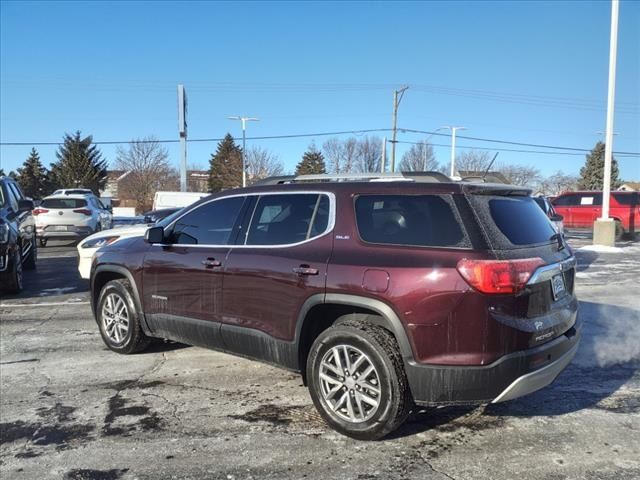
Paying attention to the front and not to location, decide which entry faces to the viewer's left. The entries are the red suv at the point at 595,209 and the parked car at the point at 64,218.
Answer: the red suv

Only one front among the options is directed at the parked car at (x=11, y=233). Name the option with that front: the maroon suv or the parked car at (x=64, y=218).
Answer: the maroon suv

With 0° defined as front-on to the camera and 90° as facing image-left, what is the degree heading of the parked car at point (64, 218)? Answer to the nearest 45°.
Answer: approximately 225°

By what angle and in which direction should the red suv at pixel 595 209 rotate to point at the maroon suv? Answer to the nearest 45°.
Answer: approximately 90° to its left

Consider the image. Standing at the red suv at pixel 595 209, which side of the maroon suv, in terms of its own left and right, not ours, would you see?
right

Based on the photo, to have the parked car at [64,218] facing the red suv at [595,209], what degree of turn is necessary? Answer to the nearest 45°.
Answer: approximately 45° to its right

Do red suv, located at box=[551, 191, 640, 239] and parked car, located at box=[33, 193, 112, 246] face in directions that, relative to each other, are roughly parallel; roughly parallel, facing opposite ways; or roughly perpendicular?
roughly perpendicular

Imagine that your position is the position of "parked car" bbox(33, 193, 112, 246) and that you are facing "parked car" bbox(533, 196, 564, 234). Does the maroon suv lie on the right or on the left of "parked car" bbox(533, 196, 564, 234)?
right

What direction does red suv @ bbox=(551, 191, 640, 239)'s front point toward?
to the viewer's left

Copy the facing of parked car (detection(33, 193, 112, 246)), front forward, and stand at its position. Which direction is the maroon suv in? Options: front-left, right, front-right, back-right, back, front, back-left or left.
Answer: back-right

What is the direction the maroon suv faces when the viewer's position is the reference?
facing away from the viewer and to the left of the viewer

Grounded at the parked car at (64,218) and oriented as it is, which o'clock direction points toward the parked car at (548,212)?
the parked car at (548,212) is roughly at 3 o'clock from the parked car at (64,218).
